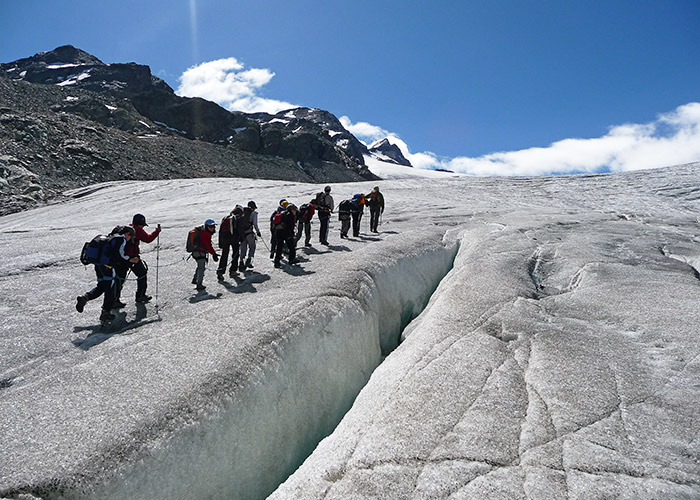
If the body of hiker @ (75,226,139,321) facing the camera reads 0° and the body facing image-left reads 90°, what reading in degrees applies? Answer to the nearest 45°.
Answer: approximately 270°

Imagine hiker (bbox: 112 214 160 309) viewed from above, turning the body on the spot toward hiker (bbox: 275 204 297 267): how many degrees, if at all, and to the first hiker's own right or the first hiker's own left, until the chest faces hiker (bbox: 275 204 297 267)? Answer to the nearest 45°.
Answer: approximately 45° to the first hiker's own left

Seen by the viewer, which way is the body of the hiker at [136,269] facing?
to the viewer's right

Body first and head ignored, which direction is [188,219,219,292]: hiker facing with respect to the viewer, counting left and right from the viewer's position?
facing to the right of the viewer

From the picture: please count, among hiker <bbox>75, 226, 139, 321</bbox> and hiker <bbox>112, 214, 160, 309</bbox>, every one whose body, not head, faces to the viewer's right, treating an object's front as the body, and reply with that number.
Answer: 2
